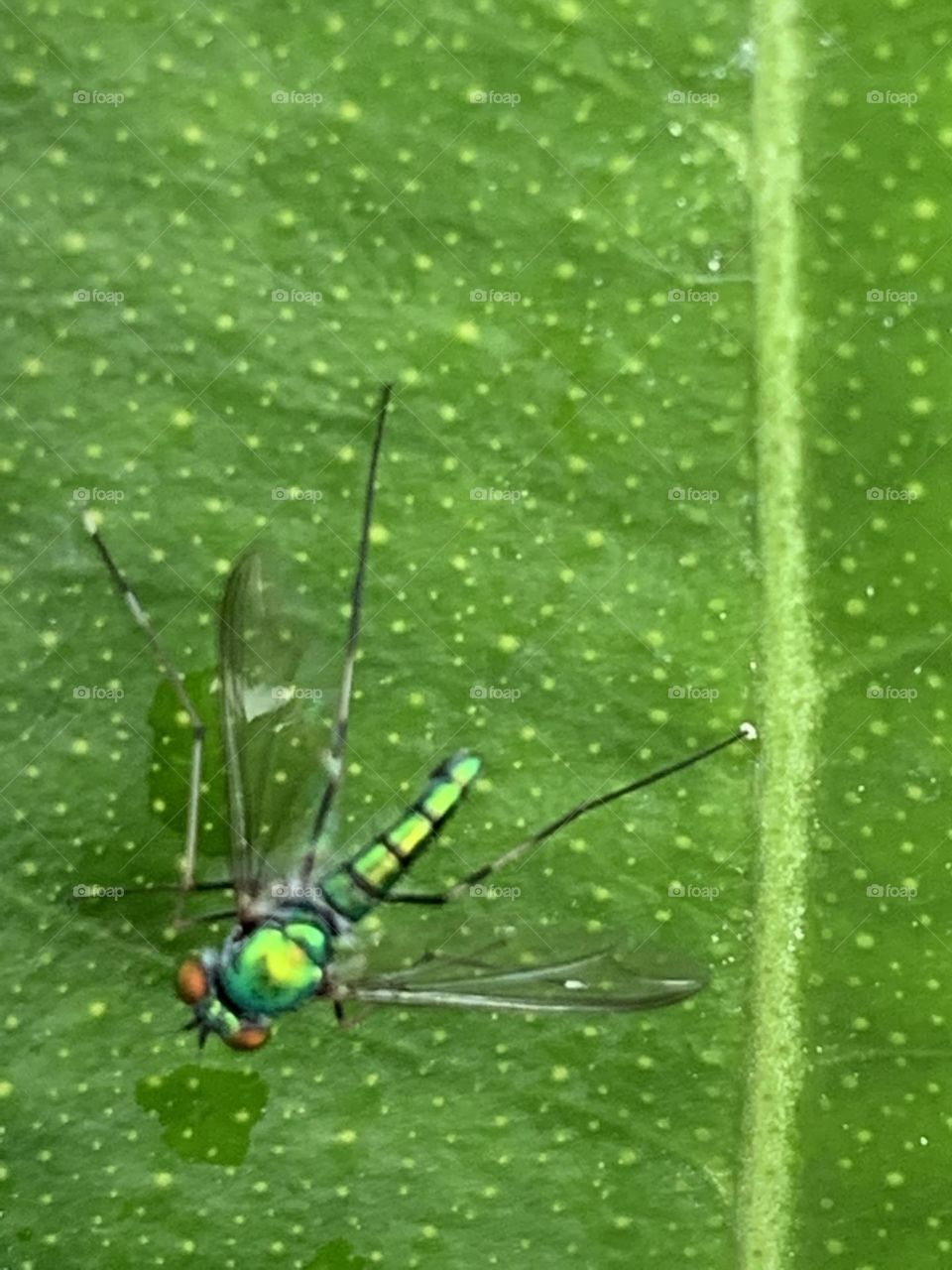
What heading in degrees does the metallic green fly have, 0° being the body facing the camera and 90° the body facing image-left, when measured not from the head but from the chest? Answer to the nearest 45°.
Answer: approximately 45°
